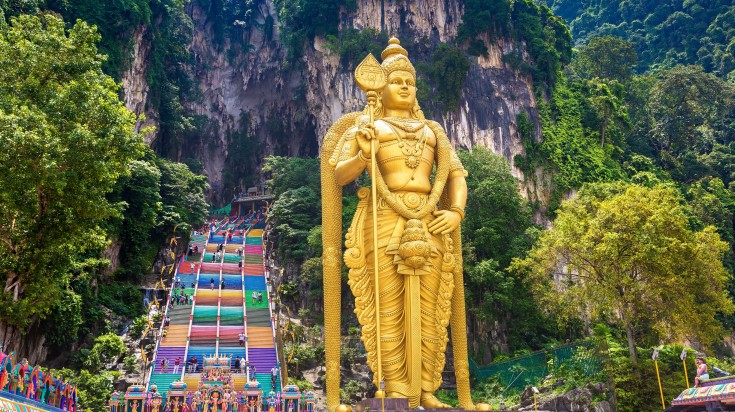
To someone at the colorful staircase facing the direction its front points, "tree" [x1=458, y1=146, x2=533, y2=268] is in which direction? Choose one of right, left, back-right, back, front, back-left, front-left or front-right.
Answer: left

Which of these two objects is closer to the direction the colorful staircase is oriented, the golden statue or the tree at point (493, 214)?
the golden statue

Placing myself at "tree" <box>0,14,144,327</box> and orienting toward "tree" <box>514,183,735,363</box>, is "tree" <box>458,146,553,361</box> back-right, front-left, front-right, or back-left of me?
front-left

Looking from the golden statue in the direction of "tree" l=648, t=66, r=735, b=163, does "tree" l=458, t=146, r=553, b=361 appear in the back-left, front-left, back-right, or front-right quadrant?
front-left

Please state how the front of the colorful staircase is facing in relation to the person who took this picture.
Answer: facing the viewer

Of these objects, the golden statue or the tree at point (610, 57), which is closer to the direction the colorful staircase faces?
the golden statue

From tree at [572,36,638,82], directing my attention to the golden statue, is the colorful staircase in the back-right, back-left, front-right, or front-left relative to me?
front-right

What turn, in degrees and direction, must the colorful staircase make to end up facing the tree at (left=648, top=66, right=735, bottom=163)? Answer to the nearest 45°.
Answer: approximately 90° to its left
